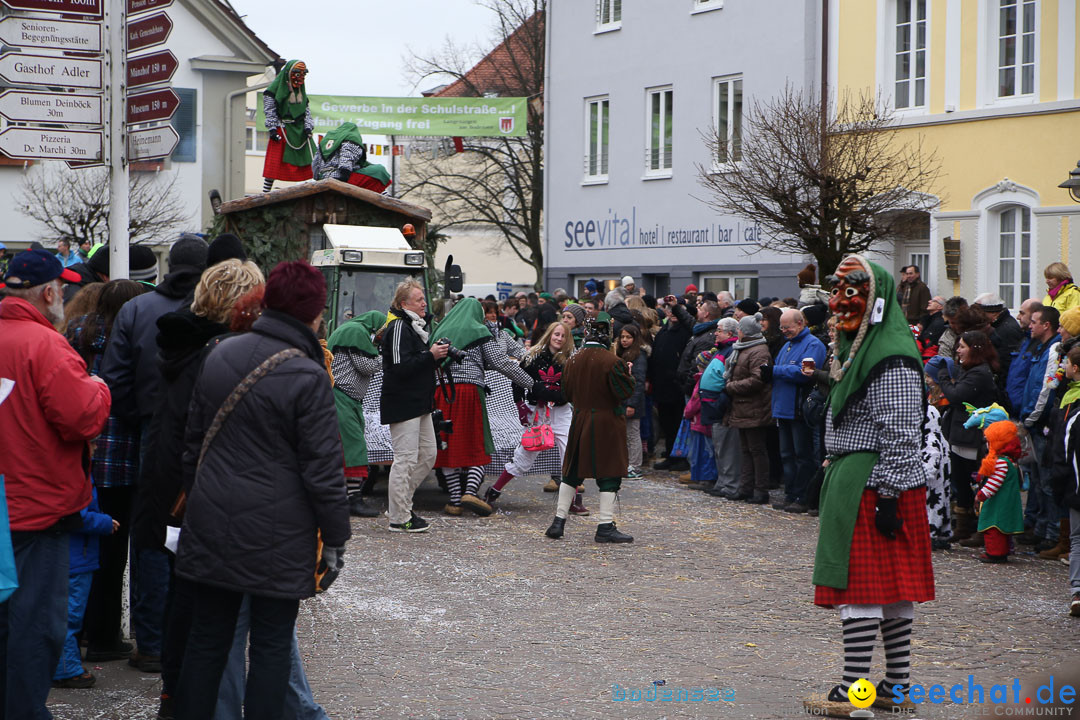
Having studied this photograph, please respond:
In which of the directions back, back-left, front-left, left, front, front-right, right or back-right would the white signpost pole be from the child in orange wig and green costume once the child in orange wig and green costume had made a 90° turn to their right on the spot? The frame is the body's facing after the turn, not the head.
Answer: back-left

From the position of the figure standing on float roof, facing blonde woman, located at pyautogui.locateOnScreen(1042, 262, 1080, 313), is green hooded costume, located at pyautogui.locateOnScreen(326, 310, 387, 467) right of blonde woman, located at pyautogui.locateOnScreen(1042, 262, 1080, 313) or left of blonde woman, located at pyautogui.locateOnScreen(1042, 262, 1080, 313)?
right

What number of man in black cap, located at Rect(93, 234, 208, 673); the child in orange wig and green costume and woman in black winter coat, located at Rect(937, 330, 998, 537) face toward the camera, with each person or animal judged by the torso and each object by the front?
0

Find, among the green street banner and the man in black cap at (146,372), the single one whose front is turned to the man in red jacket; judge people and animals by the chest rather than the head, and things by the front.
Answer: the green street banner

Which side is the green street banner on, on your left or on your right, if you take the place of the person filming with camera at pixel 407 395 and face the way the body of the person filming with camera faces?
on your left

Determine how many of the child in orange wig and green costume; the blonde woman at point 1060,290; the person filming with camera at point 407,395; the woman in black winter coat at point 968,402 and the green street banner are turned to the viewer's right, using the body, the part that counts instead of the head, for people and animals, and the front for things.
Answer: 1

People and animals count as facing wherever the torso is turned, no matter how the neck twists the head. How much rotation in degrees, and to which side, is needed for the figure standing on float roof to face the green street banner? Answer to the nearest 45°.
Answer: approximately 135° to its left

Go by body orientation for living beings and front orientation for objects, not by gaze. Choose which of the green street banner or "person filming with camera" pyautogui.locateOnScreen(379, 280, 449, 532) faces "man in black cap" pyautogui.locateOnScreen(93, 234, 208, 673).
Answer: the green street banner

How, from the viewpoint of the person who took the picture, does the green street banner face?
facing the viewer

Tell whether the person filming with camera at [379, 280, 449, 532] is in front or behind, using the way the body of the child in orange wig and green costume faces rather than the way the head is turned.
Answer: in front

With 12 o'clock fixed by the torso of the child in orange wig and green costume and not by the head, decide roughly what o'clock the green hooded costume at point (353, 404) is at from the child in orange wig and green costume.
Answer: The green hooded costume is roughly at 12 o'clock from the child in orange wig and green costume.
